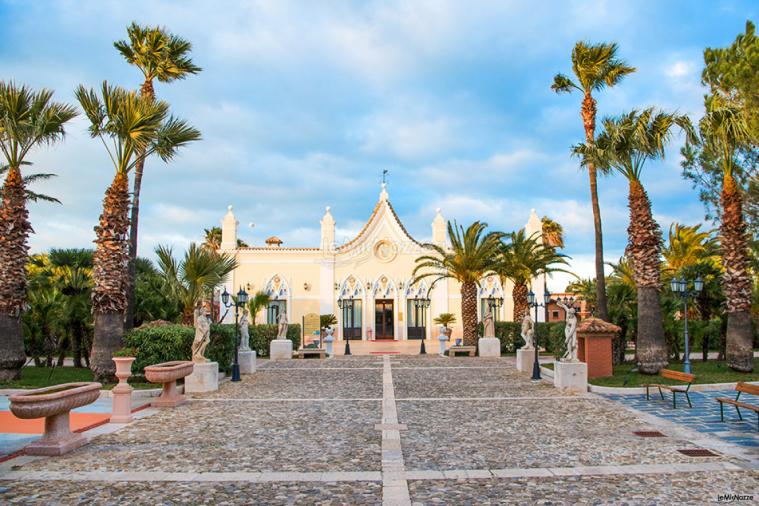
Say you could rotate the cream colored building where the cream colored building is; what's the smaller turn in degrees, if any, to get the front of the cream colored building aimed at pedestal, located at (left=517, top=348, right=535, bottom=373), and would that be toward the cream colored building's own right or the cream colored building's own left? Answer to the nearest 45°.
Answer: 0° — it already faces it

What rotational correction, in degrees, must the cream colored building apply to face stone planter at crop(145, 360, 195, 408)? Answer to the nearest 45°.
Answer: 0° — it already faces it

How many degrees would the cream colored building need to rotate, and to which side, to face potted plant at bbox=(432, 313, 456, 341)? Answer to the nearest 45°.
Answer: approximately 45° to its left

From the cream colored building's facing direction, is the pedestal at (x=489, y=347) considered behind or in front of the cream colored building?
in front

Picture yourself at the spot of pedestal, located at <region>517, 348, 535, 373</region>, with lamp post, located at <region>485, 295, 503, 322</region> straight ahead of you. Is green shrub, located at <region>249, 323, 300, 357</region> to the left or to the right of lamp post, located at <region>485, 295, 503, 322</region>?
left

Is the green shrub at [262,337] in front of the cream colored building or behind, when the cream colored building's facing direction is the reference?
in front

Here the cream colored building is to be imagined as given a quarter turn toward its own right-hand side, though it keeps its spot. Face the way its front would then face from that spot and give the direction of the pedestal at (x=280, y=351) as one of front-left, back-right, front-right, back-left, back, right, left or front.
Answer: left

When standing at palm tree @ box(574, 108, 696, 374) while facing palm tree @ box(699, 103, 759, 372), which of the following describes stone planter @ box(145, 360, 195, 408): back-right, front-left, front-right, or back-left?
back-right

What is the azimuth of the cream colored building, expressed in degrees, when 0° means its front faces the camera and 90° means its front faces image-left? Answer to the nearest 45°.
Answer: approximately 0°

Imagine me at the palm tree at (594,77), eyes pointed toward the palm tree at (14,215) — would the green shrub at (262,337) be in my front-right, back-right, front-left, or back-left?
front-right

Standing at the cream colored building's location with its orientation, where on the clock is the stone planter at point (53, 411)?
The stone planter is roughly at 12 o'clock from the cream colored building.

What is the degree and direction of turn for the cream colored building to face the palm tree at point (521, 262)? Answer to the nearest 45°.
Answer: approximately 45° to its left

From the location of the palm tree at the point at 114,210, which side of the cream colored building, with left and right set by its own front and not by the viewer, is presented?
front

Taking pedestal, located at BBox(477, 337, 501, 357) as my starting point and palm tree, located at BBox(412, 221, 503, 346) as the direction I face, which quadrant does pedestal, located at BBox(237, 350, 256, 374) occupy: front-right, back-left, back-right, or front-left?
back-left

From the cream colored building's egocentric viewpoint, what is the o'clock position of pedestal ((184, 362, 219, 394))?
The pedestal is roughly at 12 o'clock from the cream colored building.

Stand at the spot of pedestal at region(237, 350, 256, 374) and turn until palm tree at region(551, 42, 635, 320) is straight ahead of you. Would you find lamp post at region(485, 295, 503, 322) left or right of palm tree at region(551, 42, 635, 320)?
left
